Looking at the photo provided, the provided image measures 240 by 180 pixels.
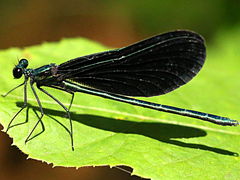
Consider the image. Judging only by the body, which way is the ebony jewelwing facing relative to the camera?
to the viewer's left
